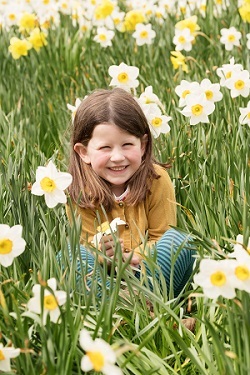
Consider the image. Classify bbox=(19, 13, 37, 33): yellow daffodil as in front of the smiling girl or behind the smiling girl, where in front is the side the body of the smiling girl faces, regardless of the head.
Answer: behind

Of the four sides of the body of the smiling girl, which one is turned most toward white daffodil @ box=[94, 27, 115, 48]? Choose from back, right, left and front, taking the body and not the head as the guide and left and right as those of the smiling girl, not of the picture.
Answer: back

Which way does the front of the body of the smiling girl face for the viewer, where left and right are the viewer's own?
facing the viewer

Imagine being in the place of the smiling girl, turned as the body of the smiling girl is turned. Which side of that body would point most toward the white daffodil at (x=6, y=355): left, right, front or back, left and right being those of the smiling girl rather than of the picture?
front

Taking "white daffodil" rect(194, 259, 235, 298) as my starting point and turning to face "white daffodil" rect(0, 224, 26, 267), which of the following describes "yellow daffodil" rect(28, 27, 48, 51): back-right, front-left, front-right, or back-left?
front-right

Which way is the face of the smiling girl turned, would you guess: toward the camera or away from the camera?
toward the camera

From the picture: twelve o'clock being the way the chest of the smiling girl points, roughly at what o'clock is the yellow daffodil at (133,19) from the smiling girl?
The yellow daffodil is roughly at 6 o'clock from the smiling girl.

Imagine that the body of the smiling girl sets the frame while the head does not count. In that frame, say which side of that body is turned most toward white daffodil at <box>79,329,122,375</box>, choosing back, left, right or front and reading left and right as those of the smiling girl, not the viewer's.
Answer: front

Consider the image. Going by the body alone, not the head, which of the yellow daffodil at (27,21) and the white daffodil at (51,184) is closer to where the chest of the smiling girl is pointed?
the white daffodil

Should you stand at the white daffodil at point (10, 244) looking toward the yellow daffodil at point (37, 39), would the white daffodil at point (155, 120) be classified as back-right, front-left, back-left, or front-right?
front-right

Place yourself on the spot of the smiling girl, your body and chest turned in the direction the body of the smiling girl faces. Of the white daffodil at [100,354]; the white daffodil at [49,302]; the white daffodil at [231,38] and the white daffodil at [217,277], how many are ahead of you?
3

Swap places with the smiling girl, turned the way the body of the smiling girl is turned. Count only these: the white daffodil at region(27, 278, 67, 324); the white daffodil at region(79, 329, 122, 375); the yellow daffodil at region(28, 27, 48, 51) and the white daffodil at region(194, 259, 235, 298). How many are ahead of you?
3

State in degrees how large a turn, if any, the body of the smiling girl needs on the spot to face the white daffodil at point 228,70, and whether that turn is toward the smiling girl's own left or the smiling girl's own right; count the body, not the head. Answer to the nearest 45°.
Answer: approximately 135° to the smiling girl's own left

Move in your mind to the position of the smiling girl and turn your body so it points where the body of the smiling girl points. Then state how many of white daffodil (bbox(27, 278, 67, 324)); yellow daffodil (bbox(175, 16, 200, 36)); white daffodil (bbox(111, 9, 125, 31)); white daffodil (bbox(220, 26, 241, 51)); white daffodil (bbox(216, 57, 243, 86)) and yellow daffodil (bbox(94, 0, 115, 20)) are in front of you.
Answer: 1

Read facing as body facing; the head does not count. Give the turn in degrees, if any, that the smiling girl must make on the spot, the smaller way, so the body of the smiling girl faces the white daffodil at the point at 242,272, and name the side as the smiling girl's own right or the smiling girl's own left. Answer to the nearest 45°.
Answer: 0° — they already face it

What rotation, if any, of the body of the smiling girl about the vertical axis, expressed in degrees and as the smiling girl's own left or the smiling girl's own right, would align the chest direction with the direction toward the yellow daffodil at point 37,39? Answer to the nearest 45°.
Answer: approximately 180°

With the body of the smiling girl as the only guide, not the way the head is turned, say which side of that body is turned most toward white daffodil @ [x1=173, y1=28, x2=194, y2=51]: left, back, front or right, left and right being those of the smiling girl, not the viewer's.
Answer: back

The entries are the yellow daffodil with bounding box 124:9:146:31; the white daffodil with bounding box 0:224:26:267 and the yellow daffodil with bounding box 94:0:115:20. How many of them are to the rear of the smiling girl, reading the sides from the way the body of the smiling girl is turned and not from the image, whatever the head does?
2
